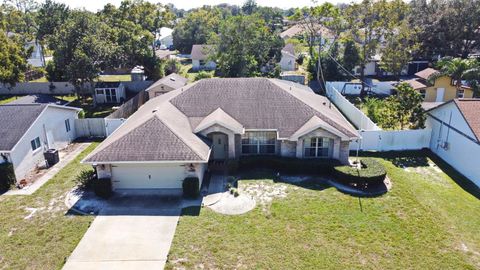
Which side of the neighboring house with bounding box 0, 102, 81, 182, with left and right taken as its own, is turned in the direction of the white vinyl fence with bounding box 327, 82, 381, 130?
left

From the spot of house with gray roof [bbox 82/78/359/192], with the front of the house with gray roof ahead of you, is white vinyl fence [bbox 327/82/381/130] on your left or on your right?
on your left

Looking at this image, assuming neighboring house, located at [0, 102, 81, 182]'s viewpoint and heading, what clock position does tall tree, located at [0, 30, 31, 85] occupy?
The tall tree is roughly at 6 o'clock from the neighboring house.

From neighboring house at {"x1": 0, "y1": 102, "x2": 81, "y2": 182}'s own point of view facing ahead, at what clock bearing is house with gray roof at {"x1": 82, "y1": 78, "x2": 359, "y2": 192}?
The house with gray roof is roughly at 10 o'clock from the neighboring house.

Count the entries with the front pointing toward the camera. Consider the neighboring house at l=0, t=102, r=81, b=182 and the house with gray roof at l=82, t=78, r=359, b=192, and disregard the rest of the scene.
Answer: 2

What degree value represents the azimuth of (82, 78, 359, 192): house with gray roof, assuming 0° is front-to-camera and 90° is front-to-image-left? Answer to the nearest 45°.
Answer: approximately 0°

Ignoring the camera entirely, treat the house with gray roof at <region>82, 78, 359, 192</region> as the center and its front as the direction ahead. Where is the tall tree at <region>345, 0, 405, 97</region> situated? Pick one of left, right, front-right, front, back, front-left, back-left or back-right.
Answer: back-left

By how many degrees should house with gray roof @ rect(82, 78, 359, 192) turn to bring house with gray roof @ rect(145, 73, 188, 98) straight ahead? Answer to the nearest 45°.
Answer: approximately 180°

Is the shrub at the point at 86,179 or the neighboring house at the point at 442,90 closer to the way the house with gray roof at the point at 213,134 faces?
the shrub

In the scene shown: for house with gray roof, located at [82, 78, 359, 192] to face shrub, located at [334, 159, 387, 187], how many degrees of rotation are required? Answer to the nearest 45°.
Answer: approximately 90° to its left

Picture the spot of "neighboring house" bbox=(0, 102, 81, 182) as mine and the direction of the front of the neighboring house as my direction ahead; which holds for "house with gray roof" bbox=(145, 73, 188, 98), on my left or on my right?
on my left

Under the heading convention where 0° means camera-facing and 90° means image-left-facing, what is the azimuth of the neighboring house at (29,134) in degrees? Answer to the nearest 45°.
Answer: approximately 0°
